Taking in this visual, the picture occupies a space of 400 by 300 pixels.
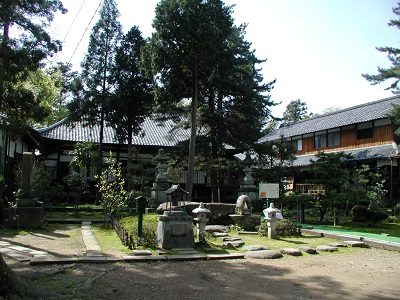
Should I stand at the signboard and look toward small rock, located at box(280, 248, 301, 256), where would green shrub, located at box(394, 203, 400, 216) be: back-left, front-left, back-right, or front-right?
back-left

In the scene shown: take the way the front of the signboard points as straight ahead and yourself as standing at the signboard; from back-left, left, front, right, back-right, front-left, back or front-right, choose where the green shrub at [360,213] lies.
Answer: back-left

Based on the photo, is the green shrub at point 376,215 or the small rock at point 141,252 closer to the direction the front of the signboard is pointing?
the small rock

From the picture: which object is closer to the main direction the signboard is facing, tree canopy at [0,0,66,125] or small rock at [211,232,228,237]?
the small rock

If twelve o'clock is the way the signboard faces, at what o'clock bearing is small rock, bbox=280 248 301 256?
The small rock is roughly at 12 o'clock from the signboard.

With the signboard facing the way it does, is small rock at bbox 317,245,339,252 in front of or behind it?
in front

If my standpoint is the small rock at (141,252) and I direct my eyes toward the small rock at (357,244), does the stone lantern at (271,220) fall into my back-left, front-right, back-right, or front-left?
front-left

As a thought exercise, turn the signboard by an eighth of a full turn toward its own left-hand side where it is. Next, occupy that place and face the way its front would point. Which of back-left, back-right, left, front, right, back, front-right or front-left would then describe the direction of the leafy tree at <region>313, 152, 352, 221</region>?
left

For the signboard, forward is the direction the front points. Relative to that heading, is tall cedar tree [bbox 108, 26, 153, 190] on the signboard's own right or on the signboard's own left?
on the signboard's own right

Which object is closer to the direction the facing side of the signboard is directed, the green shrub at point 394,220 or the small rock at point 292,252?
the small rock

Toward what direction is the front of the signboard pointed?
toward the camera

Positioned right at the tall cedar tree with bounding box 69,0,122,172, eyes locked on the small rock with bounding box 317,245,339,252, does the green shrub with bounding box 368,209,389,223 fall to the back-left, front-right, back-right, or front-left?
front-left

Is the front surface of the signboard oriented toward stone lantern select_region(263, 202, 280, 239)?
yes

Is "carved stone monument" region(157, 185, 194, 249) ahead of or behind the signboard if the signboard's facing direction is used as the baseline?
ahead

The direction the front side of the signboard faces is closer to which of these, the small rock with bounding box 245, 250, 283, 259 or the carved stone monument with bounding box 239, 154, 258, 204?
the small rock

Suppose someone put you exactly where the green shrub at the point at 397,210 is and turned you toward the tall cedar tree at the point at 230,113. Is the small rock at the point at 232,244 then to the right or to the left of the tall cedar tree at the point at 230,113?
left

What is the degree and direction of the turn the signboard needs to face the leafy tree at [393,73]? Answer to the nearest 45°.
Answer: approximately 135° to its left
